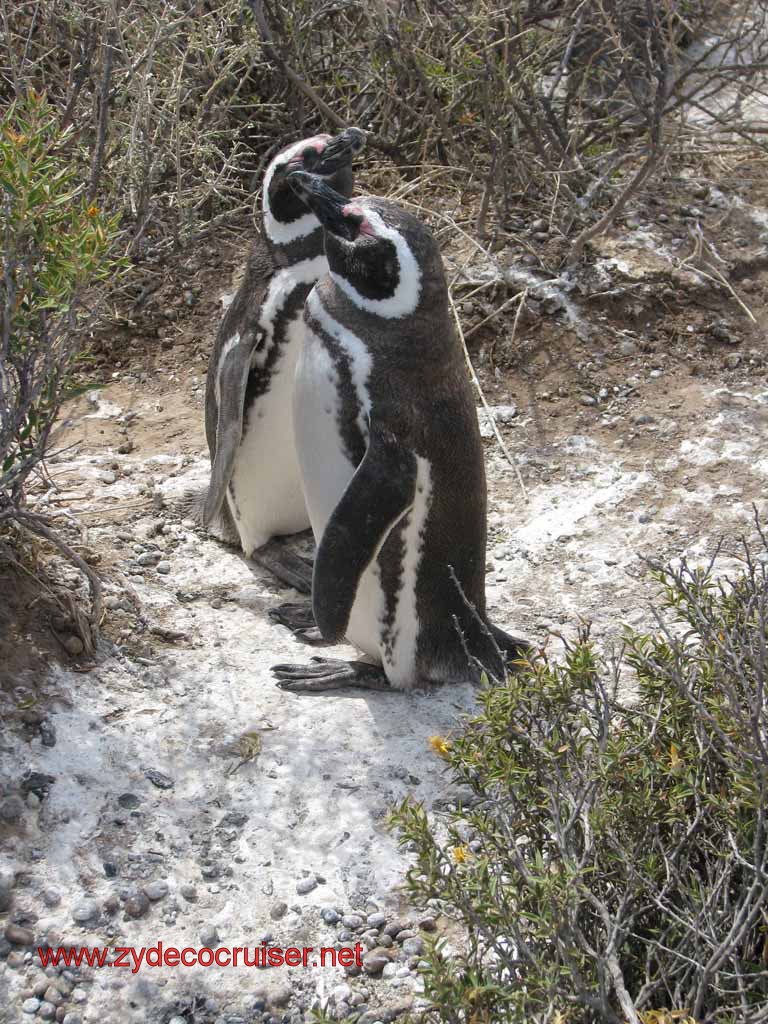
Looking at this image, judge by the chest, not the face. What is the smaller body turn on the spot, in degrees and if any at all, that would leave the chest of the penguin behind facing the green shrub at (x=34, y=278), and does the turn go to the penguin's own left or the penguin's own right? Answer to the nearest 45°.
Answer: approximately 90° to the penguin's own right

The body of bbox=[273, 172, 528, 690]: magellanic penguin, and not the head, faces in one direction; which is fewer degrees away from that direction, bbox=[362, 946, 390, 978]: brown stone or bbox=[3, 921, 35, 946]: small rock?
the small rock

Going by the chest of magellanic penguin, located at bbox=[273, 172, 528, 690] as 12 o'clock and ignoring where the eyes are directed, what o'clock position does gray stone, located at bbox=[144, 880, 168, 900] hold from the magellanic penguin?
The gray stone is roughly at 10 o'clock from the magellanic penguin.

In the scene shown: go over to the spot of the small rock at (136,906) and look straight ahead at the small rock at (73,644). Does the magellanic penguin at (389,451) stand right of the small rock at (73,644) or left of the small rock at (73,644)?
right

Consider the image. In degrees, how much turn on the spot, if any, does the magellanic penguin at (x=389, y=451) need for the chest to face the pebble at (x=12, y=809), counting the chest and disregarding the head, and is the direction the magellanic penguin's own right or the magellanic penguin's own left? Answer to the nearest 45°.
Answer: approximately 45° to the magellanic penguin's own left

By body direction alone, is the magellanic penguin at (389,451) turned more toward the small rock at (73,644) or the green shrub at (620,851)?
the small rock

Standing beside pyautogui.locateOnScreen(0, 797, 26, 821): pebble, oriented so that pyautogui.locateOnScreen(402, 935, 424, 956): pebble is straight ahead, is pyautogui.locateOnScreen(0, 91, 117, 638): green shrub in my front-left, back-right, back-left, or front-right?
back-left

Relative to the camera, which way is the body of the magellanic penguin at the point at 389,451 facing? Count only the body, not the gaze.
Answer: to the viewer's left

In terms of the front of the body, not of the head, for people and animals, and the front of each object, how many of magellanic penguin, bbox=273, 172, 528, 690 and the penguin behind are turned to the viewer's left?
1

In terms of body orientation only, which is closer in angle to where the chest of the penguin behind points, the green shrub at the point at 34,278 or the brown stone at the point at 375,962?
the brown stone

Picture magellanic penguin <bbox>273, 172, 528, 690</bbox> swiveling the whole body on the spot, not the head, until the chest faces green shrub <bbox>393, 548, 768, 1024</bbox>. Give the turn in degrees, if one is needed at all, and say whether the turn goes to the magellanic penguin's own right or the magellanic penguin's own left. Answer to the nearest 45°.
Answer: approximately 90° to the magellanic penguin's own left

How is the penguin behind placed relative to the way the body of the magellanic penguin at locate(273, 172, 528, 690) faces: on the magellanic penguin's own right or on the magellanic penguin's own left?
on the magellanic penguin's own right

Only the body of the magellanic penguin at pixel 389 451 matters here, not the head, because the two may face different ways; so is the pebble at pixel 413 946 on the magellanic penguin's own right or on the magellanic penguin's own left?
on the magellanic penguin's own left
